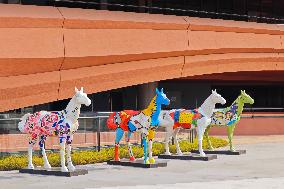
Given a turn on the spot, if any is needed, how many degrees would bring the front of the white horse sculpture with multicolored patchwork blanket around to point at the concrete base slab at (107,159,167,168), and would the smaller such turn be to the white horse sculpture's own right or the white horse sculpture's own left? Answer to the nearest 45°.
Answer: approximately 135° to the white horse sculpture's own right

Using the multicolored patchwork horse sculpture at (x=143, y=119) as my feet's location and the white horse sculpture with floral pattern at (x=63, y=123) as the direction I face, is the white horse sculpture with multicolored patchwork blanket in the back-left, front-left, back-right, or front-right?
back-right

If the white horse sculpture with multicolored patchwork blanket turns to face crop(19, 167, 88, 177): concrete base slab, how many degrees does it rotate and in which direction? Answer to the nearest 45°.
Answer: approximately 135° to its right

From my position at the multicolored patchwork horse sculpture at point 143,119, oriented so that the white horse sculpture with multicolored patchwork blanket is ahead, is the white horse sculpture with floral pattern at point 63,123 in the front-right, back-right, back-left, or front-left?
back-left

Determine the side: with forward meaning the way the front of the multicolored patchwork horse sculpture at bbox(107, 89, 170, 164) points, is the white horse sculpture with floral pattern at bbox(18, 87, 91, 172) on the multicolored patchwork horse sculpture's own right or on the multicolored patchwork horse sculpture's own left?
on the multicolored patchwork horse sculpture's own right

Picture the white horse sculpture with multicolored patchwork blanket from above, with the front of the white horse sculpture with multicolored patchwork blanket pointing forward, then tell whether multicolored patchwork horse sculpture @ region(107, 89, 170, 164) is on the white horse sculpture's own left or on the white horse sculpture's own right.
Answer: on the white horse sculpture's own right

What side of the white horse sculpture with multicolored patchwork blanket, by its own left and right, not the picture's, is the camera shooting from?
right

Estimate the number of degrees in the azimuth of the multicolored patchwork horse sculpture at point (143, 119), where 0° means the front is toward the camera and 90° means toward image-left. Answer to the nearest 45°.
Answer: approximately 315°
